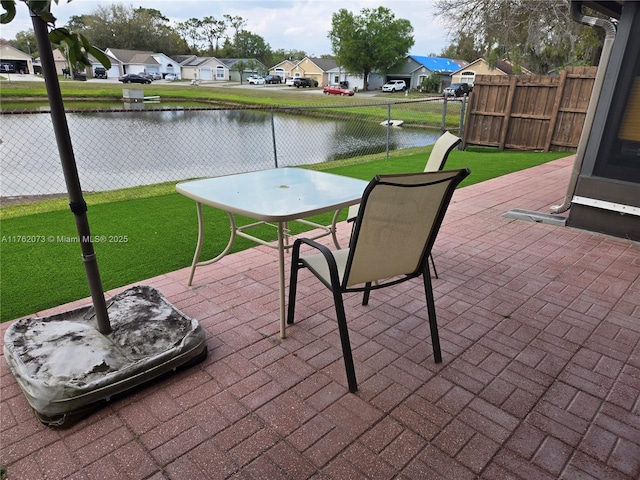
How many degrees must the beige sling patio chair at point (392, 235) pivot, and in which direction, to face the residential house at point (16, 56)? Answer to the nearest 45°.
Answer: approximately 45° to its left

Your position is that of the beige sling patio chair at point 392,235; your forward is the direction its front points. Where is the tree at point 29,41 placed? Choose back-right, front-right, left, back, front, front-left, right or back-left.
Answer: front-left

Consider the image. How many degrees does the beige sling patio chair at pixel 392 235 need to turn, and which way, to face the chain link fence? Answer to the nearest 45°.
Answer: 0° — it already faces it

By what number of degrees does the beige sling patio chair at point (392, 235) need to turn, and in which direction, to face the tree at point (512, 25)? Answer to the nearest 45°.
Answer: approximately 45° to its right

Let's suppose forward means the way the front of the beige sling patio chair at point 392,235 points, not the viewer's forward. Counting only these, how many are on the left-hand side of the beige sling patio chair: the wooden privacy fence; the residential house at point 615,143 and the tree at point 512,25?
0

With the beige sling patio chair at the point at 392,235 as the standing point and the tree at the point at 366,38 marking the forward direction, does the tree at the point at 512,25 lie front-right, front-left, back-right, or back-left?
front-right

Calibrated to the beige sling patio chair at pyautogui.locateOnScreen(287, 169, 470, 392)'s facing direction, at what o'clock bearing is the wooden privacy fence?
The wooden privacy fence is roughly at 2 o'clock from the beige sling patio chair.

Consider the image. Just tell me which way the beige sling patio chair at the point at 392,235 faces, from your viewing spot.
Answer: facing away from the viewer and to the left of the viewer

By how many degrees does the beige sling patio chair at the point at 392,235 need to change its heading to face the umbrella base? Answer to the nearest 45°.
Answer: approximately 45° to its left

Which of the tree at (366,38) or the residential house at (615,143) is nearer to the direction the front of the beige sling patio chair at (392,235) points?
the tree

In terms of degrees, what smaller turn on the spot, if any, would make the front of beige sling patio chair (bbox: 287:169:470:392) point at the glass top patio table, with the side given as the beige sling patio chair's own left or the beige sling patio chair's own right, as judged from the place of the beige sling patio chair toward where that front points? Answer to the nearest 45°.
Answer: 0° — it already faces it

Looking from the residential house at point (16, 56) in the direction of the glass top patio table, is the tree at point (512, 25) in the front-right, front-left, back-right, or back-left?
front-left

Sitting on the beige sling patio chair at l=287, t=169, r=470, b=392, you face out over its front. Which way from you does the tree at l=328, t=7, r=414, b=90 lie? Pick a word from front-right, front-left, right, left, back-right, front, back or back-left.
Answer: front-right

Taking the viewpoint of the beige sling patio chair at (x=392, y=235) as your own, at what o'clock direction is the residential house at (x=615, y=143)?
The residential house is roughly at 3 o'clock from the beige sling patio chair.

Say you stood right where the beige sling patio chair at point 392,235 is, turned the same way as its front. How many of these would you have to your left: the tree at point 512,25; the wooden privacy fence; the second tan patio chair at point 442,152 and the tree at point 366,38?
0

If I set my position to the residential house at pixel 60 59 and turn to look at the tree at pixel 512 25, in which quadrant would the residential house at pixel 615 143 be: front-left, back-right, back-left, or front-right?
front-right

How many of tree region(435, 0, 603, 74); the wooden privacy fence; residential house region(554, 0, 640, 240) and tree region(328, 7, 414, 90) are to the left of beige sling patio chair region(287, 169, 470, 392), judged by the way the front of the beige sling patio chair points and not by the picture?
0

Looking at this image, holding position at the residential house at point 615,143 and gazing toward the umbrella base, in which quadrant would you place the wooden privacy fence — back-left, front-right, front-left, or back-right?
back-right

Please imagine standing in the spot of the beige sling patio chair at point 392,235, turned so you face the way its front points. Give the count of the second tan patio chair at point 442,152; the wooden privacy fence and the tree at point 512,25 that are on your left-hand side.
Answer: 0

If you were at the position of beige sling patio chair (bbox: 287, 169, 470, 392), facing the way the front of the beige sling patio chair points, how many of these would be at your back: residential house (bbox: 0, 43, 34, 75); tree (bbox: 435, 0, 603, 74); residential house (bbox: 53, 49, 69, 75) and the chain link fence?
0

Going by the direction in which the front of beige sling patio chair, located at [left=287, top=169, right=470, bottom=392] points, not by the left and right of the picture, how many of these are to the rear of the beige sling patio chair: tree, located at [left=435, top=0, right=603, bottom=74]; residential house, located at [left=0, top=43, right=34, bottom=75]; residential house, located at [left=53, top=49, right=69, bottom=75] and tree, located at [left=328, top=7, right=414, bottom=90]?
0
